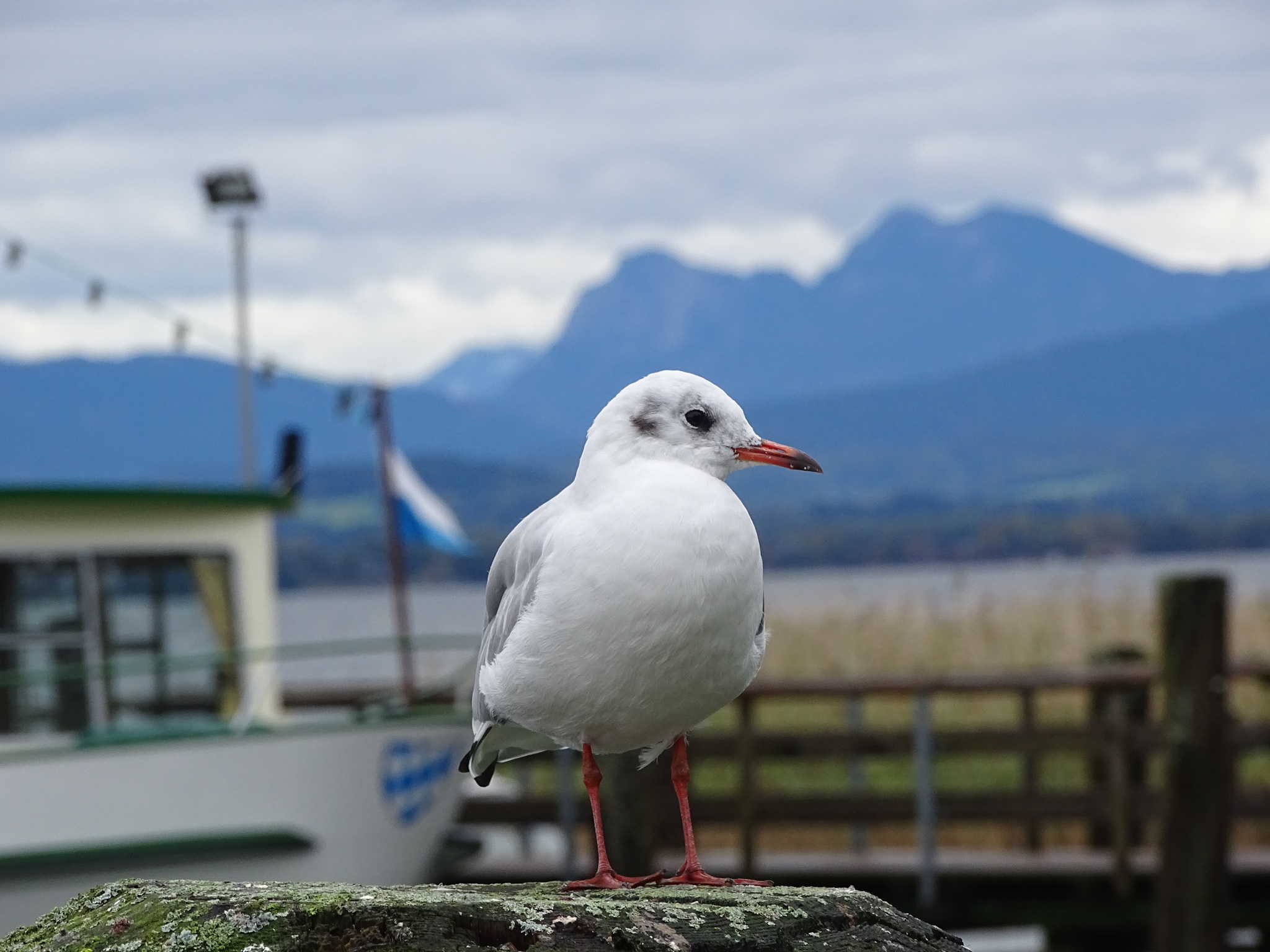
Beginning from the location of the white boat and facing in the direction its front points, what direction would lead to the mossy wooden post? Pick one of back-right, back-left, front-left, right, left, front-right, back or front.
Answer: right

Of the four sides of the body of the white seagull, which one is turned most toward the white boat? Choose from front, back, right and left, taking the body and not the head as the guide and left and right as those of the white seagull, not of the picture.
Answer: back

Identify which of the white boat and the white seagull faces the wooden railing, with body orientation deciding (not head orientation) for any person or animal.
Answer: the white boat

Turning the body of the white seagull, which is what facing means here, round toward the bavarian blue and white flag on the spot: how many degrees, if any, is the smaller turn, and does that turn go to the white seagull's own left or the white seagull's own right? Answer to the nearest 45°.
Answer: approximately 135° to the white seagull's own left

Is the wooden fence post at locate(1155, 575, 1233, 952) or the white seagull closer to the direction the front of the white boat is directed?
the wooden fence post

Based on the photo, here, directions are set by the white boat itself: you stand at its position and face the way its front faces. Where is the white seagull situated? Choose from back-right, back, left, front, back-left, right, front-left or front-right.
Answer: right

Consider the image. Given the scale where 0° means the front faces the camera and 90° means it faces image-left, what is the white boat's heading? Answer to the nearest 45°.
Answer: approximately 270°

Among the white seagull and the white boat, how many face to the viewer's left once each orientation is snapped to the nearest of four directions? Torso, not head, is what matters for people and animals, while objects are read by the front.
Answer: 0

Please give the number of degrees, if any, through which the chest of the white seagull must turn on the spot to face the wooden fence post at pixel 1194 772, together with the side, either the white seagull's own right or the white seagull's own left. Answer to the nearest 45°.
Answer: approximately 90° to the white seagull's own left

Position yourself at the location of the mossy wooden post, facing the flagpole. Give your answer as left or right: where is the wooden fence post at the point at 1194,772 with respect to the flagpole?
right

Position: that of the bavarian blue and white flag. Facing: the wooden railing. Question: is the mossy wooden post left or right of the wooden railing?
right
